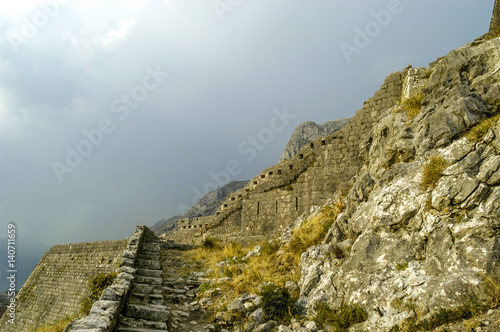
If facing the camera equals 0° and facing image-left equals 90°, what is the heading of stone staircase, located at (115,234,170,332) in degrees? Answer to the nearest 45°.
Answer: approximately 0°

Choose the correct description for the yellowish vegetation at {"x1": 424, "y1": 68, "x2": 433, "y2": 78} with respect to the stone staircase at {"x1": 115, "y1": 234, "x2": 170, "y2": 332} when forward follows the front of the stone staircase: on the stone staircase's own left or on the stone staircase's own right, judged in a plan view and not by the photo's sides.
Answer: on the stone staircase's own left

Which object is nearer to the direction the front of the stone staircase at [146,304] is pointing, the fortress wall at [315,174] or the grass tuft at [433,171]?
the grass tuft

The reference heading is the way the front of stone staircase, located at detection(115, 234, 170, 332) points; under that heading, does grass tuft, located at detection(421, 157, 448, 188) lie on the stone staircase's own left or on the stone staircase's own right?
on the stone staircase's own left

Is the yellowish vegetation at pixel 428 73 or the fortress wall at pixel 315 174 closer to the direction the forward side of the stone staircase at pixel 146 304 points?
the yellowish vegetation
